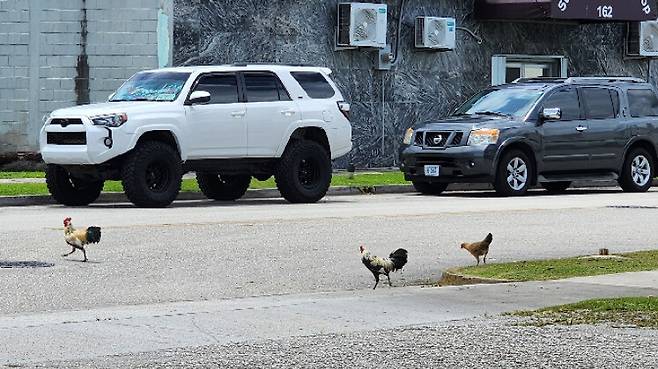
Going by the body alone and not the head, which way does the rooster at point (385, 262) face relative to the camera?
to the viewer's left

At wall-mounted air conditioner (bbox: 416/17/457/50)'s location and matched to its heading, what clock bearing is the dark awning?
The dark awning is roughly at 10 o'clock from the wall-mounted air conditioner.

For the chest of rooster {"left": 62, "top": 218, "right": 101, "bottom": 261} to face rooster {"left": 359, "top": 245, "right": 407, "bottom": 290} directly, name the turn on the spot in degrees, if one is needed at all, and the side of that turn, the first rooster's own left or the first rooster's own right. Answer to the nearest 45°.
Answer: approximately 135° to the first rooster's own left

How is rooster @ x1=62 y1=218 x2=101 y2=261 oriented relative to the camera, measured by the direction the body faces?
to the viewer's left

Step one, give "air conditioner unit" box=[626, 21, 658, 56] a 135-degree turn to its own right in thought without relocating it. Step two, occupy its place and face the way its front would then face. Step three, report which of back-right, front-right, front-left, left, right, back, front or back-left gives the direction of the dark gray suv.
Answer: left

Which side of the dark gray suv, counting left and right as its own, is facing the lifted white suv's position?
front

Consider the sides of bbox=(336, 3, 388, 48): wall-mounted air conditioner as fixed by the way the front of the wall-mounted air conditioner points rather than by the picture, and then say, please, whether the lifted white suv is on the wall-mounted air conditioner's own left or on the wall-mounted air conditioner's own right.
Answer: on the wall-mounted air conditioner's own right

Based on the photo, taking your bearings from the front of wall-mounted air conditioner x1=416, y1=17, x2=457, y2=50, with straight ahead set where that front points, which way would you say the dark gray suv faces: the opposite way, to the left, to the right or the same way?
to the right

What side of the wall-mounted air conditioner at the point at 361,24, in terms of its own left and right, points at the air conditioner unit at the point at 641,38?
left

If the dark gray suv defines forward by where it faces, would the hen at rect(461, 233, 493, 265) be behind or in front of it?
in front
